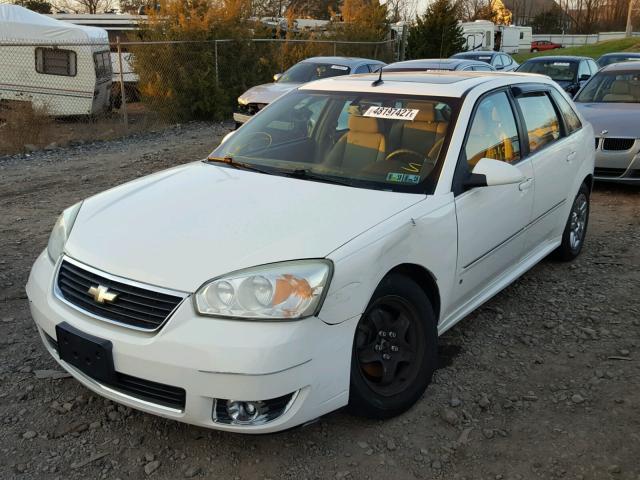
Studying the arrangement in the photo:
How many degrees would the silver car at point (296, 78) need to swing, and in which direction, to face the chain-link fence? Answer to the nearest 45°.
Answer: approximately 90° to its right

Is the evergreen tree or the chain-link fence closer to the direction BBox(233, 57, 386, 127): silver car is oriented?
the chain-link fence

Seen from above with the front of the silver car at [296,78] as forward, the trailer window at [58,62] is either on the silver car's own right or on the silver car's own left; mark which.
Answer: on the silver car's own right

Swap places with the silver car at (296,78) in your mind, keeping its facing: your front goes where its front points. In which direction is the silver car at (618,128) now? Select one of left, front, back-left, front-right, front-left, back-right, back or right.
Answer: left

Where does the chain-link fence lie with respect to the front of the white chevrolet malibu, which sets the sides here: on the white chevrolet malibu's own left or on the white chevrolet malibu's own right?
on the white chevrolet malibu's own right

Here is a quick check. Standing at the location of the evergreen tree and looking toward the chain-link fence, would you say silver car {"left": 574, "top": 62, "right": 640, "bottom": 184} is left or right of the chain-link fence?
left

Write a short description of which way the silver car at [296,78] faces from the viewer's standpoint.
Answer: facing the viewer and to the left of the viewer

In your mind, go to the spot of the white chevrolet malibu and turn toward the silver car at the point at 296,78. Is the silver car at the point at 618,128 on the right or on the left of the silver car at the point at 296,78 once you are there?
right

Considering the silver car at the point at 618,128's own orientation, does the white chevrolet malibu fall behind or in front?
in front

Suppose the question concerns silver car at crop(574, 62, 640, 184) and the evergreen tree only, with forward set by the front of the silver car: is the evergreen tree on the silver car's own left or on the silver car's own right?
on the silver car's own right

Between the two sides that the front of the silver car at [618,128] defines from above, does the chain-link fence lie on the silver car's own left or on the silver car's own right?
on the silver car's own right

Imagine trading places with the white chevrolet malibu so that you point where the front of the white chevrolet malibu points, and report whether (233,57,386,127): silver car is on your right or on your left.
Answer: on your right
